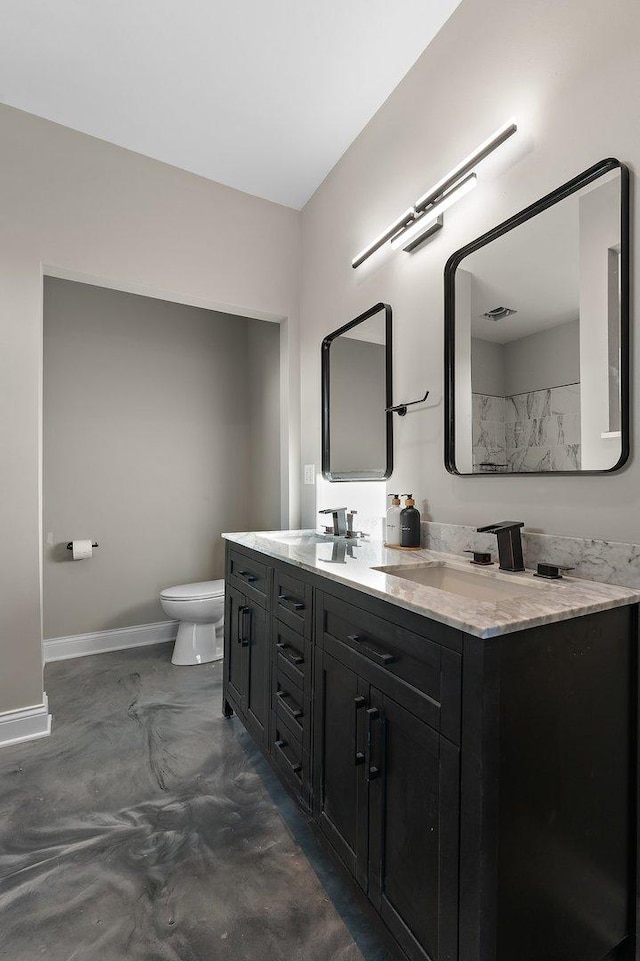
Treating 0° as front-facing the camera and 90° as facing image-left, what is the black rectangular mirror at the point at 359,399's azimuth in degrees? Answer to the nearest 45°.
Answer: approximately 45°

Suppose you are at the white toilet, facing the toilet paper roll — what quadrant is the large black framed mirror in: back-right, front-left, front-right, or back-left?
back-left

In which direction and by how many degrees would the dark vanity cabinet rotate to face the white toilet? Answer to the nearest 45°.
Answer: approximately 90° to its right

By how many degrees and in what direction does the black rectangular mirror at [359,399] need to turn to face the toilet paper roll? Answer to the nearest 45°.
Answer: approximately 45° to its right
